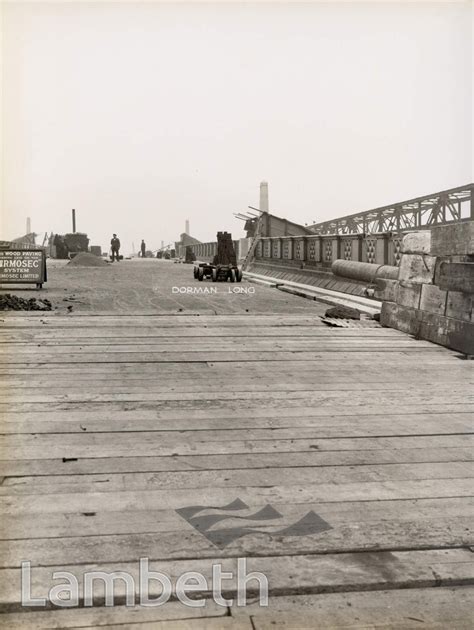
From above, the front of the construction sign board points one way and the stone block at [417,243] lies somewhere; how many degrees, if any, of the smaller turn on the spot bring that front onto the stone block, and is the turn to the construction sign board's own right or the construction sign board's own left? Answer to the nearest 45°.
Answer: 0° — it already faces it

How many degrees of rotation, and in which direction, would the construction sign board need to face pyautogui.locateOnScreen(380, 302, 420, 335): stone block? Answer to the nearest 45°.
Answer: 0° — it already faces it

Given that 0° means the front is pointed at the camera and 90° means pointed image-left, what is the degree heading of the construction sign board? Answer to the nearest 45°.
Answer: approximately 0°

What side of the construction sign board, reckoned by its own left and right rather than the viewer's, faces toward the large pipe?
left

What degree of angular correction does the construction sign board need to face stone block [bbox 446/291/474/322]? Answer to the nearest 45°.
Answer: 0° — it already faces it

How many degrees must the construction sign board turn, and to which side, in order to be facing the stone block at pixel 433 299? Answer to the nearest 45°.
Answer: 0° — it already faces it

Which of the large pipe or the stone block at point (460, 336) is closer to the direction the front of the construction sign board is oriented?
the stone block

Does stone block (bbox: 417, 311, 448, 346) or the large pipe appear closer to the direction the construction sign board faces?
the stone block

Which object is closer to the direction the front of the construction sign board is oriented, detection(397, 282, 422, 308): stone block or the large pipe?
the stone block
